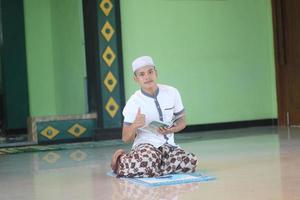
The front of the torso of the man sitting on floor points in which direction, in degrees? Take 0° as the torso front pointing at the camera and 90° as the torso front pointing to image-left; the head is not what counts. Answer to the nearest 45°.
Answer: approximately 315°

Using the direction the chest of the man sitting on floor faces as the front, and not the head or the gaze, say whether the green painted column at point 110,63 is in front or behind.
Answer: behind

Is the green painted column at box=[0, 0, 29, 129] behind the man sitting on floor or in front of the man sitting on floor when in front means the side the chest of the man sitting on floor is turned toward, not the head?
behind
